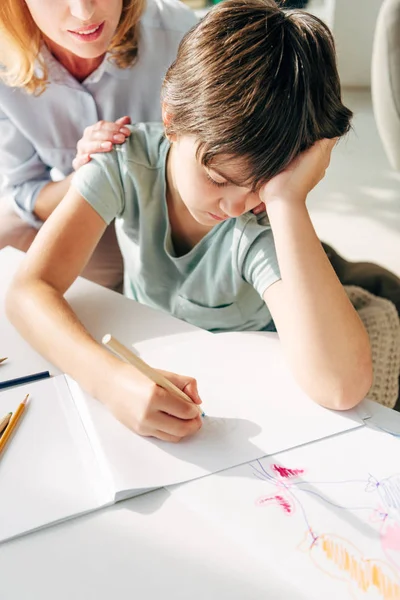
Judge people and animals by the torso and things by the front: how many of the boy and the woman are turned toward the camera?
2

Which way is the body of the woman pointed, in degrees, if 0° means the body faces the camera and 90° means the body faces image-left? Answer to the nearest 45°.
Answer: approximately 0°

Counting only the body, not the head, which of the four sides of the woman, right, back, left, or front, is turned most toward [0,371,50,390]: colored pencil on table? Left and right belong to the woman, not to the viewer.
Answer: front

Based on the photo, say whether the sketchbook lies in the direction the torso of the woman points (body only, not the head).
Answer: yes

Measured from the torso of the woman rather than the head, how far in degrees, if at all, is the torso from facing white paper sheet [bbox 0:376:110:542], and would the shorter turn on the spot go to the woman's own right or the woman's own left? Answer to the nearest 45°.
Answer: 0° — they already face it

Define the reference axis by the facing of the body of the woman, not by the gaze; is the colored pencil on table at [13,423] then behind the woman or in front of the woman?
in front

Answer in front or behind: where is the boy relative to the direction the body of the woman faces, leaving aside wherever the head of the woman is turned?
in front

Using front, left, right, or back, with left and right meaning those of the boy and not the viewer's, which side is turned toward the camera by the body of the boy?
front
